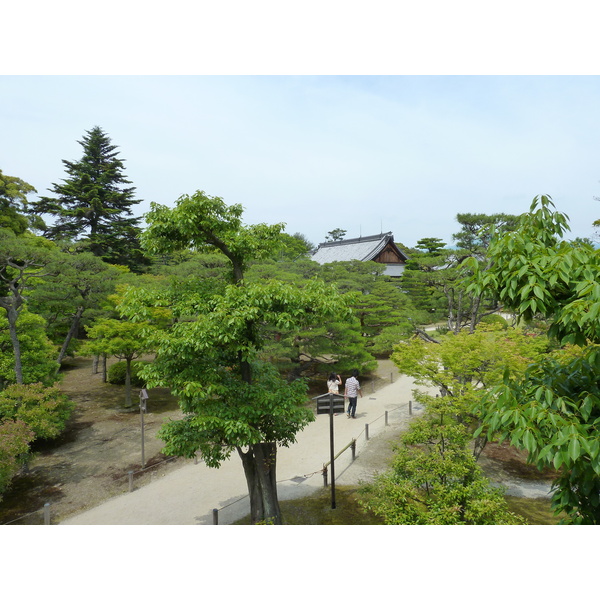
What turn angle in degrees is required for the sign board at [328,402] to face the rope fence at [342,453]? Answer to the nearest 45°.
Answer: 0° — it already faces it
